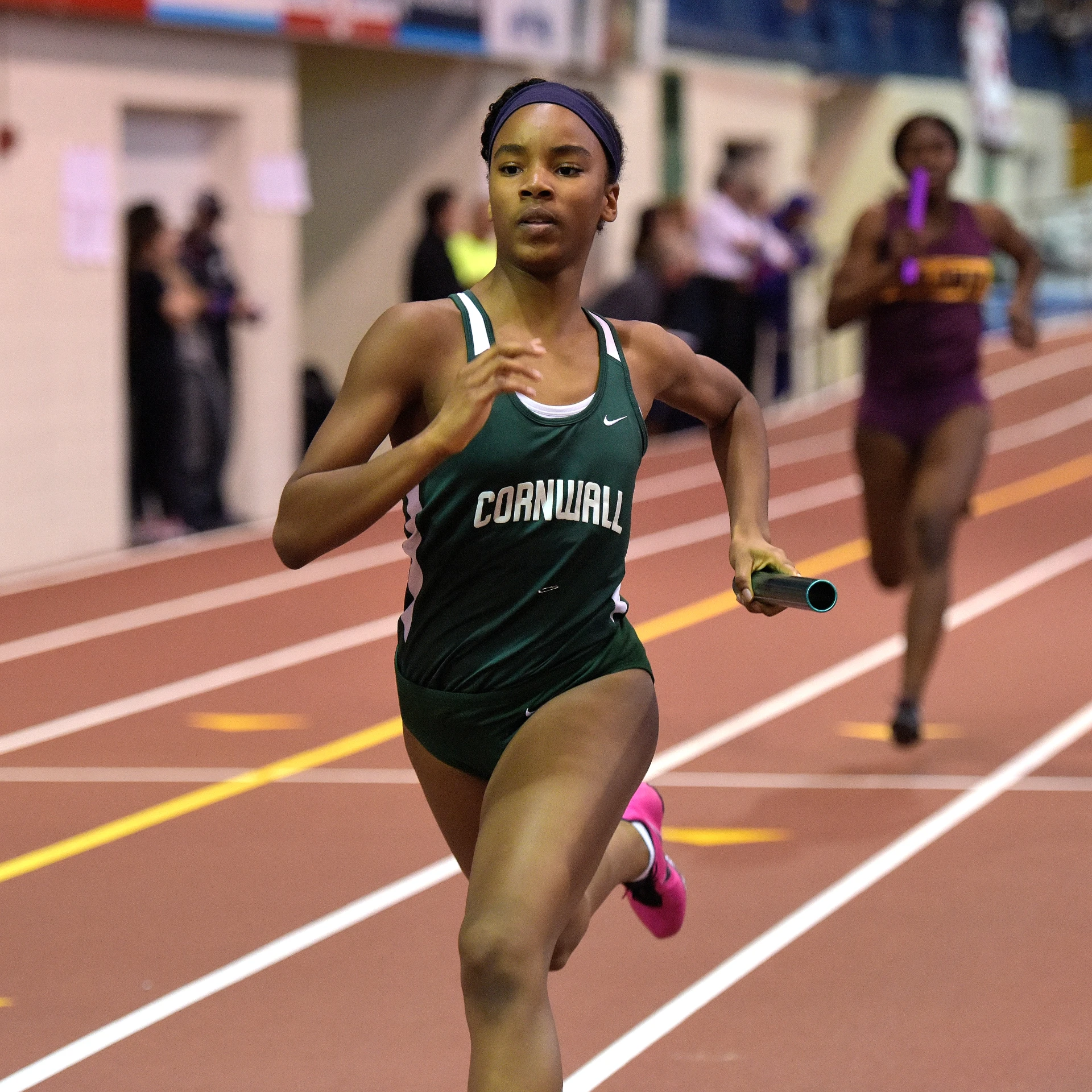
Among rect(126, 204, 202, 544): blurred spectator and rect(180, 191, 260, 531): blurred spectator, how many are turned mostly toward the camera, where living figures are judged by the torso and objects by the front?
0

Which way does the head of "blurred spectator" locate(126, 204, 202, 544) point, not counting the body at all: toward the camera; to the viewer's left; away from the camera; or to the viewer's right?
to the viewer's right

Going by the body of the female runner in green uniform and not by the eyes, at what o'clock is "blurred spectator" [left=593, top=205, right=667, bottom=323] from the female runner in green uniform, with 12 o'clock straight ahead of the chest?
The blurred spectator is roughly at 6 o'clock from the female runner in green uniform.

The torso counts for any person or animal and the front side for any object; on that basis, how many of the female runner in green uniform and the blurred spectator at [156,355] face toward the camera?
1

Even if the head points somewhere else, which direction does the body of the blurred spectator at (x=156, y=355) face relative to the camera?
to the viewer's right

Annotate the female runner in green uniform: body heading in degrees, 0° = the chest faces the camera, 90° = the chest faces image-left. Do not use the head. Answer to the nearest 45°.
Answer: approximately 0°
